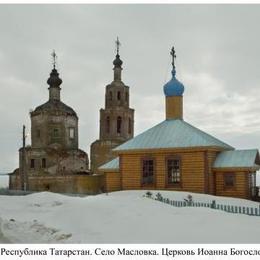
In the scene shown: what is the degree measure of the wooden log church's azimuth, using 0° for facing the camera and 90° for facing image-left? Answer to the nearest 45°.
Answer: approximately 270°
